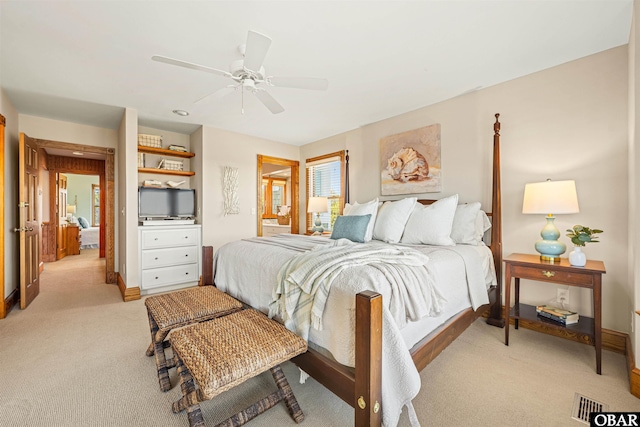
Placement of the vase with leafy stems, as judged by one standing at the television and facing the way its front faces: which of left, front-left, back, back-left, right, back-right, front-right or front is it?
front-left

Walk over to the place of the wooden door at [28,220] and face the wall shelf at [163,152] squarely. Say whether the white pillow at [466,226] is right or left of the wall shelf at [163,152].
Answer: right

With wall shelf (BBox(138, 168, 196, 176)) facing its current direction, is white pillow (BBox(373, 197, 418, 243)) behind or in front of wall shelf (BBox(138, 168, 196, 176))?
in front

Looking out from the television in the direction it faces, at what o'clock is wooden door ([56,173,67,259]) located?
The wooden door is roughly at 5 o'clock from the television.

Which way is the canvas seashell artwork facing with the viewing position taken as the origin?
facing the viewer and to the left of the viewer

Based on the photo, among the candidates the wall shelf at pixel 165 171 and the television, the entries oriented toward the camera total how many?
2

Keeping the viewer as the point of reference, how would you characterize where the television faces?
facing the viewer

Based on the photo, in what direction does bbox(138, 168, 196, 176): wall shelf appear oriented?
toward the camera

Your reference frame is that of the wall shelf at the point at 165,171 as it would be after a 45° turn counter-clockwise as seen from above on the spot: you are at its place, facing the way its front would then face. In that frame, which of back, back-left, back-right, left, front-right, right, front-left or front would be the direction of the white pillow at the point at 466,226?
front

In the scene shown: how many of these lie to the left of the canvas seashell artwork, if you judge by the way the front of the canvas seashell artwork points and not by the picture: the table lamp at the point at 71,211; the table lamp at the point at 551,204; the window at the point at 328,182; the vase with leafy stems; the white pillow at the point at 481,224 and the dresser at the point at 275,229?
3

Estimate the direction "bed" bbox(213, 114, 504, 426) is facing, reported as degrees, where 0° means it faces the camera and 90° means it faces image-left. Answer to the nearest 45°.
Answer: approximately 45°

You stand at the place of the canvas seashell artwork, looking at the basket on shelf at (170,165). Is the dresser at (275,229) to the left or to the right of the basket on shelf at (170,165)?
right

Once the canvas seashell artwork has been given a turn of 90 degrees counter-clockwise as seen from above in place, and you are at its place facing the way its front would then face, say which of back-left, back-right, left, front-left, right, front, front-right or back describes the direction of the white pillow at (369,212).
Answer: right

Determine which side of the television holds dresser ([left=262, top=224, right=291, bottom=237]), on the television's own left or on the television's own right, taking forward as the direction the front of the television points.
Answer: on the television's own left
